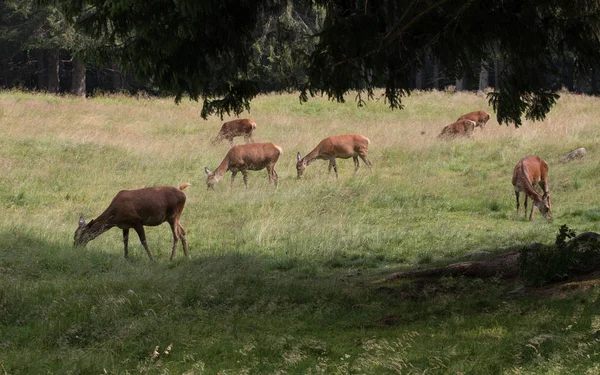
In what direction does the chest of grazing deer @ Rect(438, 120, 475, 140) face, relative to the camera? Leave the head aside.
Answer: to the viewer's left

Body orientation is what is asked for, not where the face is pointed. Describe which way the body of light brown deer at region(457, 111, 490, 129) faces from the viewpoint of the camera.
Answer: to the viewer's left

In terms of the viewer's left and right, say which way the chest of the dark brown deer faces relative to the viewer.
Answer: facing to the left of the viewer

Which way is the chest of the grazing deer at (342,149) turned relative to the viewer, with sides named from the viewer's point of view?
facing to the left of the viewer

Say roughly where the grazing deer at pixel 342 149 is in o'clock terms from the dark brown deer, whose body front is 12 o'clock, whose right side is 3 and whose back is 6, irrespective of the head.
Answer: The grazing deer is roughly at 4 o'clock from the dark brown deer.

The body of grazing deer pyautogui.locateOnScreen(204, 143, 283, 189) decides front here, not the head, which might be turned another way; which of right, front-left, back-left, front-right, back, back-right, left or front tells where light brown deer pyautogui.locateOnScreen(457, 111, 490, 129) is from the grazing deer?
back-right

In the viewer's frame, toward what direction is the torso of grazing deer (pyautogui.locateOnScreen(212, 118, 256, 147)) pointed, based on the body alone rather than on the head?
to the viewer's left

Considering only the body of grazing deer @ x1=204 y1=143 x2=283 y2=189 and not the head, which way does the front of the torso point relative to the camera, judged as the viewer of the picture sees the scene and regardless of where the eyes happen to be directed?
to the viewer's left

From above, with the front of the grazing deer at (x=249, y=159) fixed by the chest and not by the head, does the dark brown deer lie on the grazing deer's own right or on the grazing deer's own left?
on the grazing deer's own left
